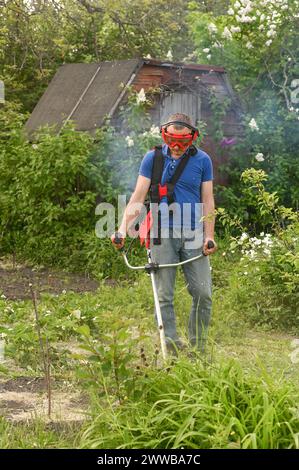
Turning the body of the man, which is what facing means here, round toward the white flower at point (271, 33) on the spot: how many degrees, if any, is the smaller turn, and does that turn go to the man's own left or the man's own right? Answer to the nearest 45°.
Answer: approximately 180°

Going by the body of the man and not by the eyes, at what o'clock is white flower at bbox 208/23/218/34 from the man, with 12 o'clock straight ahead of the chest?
The white flower is roughly at 6 o'clock from the man.

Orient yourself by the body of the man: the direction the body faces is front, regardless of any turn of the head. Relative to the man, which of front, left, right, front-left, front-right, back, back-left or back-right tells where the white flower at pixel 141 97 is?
back

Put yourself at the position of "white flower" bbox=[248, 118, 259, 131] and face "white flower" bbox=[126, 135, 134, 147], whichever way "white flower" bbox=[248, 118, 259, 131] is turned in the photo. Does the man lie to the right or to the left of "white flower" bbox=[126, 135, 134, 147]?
left

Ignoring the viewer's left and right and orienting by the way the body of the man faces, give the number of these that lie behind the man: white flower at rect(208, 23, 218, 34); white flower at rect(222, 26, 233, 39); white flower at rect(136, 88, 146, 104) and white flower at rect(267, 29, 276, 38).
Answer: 4

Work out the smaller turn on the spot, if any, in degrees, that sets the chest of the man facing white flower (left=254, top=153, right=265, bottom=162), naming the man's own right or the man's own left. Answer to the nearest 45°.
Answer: approximately 180°

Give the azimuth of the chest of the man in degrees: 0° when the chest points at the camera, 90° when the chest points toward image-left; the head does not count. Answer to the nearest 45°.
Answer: approximately 0°

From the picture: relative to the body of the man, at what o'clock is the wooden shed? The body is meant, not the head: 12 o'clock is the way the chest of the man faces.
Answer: The wooden shed is roughly at 6 o'clock from the man.

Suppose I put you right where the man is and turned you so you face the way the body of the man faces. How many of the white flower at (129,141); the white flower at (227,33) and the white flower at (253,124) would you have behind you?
3

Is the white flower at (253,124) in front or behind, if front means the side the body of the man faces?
behind

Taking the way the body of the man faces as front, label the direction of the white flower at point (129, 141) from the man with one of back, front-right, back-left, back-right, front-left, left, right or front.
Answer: back
